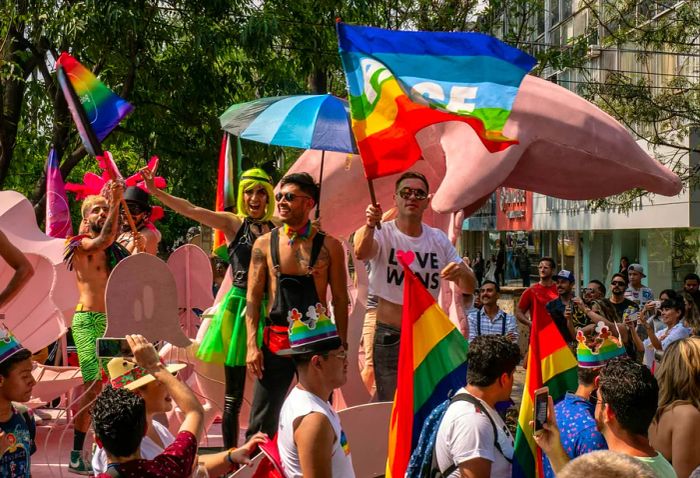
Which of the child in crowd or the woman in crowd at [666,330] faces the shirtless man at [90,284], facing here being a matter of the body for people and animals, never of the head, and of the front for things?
the woman in crowd

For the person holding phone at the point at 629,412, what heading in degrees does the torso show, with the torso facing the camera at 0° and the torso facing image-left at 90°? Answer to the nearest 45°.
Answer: approximately 135°

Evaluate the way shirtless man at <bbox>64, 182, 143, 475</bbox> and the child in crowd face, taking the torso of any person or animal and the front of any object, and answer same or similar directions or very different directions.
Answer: same or similar directions

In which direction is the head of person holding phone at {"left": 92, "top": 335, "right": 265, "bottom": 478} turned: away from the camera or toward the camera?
away from the camera

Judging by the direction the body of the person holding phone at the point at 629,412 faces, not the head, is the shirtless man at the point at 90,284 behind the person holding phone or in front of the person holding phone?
in front

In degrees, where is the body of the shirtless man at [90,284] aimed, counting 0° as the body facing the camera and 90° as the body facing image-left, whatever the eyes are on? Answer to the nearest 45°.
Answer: approximately 315°

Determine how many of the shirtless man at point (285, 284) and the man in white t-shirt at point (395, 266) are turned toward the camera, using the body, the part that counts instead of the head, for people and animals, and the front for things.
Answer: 2

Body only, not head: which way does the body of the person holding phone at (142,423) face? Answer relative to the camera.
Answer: away from the camera

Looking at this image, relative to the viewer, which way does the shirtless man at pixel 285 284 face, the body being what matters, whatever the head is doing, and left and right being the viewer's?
facing the viewer

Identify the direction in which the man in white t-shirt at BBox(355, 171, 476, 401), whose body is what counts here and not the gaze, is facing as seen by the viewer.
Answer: toward the camera

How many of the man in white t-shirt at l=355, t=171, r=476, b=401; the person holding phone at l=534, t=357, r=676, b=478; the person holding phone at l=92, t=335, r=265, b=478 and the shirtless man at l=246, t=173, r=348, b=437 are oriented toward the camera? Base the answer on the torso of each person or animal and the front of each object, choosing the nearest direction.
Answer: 2

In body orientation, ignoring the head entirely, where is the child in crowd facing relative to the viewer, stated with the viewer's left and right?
facing the viewer and to the right of the viewer

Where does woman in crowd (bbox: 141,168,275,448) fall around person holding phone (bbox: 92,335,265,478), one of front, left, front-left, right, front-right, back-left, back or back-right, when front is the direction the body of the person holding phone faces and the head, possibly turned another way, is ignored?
front

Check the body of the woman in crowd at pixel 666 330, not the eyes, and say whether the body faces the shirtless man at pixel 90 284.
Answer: yes

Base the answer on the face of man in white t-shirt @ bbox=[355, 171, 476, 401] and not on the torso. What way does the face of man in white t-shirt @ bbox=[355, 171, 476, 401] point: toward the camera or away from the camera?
toward the camera

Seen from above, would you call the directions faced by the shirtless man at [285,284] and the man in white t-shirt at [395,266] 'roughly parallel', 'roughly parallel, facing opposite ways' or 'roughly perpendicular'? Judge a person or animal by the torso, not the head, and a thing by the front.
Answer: roughly parallel
